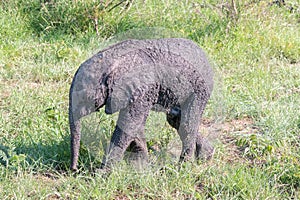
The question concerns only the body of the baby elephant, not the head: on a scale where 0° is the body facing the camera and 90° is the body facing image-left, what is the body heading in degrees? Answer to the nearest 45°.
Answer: approximately 90°

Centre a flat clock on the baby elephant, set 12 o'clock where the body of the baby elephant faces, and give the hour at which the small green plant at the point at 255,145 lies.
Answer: The small green plant is roughly at 5 o'clock from the baby elephant.
